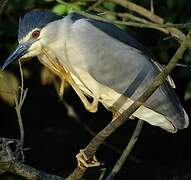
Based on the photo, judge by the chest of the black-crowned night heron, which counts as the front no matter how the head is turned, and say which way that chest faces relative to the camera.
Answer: to the viewer's left

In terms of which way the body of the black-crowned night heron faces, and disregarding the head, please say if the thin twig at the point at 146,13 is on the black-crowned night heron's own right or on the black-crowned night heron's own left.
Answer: on the black-crowned night heron's own right
